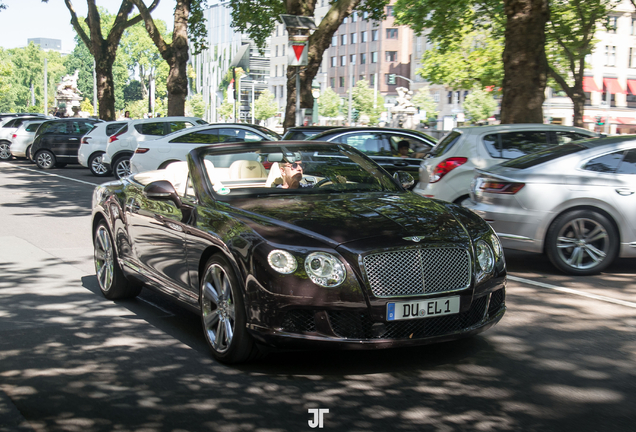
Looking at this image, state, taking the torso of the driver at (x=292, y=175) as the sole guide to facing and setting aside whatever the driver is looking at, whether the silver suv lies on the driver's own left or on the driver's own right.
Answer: on the driver's own left

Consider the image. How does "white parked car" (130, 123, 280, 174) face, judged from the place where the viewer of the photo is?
facing to the right of the viewer

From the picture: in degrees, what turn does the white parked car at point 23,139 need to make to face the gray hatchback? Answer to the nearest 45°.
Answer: approximately 90° to its right

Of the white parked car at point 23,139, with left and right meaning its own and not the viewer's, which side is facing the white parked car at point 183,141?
right

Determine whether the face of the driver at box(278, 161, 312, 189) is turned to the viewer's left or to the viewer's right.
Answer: to the viewer's right

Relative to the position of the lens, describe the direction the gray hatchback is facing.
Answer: facing to the right of the viewer

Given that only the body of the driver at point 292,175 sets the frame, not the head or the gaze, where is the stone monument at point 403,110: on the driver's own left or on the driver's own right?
on the driver's own left
